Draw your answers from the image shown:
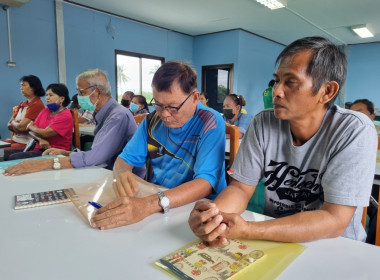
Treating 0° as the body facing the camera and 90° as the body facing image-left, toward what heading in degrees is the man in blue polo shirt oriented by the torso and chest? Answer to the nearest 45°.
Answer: approximately 45°

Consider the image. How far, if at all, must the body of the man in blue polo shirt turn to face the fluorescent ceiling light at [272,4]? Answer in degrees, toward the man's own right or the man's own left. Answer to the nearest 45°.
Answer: approximately 180°

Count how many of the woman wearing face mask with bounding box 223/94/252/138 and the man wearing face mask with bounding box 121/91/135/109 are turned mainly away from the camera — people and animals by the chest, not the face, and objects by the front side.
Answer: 0

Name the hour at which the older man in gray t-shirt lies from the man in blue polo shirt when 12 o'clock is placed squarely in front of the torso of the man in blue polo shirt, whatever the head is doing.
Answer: The older man in gray t-shirt is roughly at 9 o'clock from the man in blue polo shirt.

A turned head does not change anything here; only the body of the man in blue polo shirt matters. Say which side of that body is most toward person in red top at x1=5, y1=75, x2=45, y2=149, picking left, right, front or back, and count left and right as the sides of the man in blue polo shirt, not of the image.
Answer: right

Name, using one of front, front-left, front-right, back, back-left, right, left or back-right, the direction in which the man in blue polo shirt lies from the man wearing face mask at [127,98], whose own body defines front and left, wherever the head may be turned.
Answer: front-left
